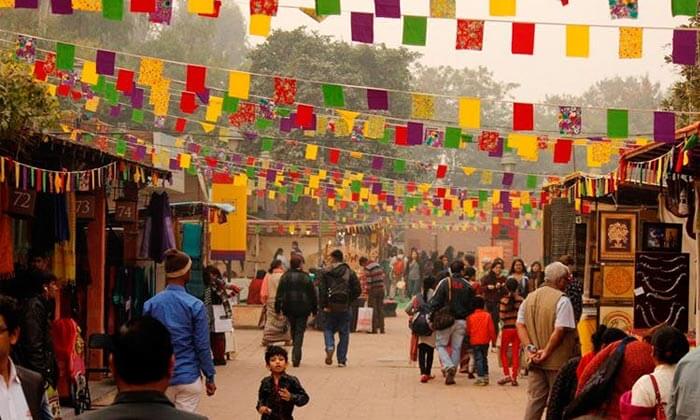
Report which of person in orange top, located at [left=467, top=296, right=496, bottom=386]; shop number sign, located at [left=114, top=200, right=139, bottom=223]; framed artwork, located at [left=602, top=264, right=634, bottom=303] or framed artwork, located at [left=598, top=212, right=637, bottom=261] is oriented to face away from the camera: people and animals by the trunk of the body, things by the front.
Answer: the person in orange top

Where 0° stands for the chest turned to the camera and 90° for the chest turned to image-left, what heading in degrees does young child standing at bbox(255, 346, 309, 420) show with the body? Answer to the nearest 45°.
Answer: approximately 0°

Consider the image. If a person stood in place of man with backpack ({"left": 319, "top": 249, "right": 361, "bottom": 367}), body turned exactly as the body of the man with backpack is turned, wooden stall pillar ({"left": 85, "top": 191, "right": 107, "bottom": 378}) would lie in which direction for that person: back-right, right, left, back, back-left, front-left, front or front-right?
back-left

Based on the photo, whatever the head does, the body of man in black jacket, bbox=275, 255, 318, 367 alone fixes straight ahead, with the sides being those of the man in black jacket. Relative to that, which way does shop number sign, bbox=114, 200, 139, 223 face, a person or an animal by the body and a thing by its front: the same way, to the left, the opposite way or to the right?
the opposite way

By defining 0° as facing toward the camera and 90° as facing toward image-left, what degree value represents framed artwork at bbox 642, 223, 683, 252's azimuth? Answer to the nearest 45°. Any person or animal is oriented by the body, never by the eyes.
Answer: approximately 0°

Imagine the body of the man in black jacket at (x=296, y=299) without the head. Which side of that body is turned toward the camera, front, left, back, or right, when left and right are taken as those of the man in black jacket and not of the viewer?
back

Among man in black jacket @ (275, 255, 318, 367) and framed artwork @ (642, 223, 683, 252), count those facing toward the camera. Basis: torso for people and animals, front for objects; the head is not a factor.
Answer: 1

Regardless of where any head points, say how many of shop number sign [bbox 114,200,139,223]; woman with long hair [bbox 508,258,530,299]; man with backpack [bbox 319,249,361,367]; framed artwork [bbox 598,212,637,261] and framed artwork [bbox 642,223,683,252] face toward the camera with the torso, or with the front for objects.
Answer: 4

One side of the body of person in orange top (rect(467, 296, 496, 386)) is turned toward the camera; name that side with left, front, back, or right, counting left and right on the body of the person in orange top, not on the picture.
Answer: back
